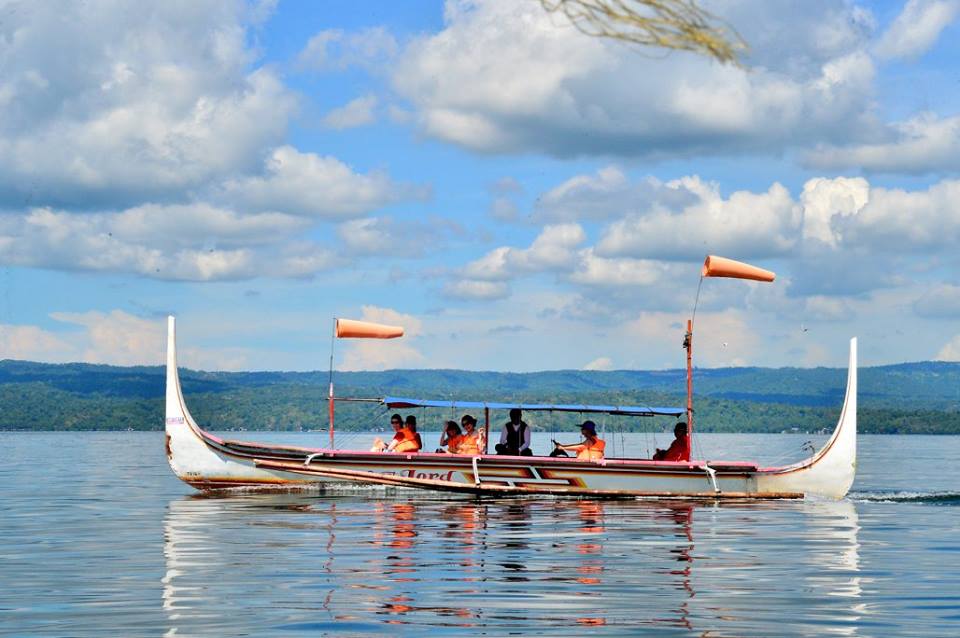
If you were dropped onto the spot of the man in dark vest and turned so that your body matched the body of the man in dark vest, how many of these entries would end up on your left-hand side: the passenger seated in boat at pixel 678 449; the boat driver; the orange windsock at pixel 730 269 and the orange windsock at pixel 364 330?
3

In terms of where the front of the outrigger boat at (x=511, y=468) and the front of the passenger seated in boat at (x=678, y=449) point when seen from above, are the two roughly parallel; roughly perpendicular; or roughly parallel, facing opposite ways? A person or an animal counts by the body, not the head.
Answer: roughly parallel

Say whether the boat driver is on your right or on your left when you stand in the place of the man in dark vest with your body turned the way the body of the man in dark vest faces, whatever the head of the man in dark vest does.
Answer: on your left

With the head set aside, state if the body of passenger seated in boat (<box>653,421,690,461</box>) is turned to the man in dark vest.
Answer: yes

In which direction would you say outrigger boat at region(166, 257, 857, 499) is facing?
to the viewer's left

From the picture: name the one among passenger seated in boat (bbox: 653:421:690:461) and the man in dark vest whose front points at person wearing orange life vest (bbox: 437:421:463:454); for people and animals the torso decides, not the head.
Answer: the passenger seated in boat

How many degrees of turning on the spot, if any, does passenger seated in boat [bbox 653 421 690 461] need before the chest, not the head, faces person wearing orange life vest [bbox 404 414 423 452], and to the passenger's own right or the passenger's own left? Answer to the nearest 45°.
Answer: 0° — they already face them

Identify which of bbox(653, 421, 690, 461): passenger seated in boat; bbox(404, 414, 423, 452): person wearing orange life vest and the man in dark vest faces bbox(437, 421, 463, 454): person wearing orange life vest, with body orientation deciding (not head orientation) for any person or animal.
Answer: the passenger seated in boat

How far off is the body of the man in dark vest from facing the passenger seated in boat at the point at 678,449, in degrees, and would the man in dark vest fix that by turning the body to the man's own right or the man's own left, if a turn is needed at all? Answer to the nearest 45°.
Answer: approximately 90° to the man's own left

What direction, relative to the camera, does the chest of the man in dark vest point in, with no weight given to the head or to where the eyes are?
toward the camera

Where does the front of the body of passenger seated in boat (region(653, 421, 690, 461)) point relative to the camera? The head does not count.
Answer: to the viewer's left

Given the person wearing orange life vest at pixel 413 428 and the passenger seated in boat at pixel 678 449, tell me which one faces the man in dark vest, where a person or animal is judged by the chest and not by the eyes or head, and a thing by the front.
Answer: the passenger seated in boat
